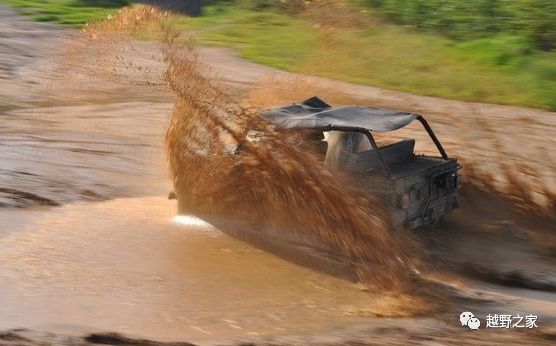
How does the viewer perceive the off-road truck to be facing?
facing away from the viewer and to the left of the viewer
